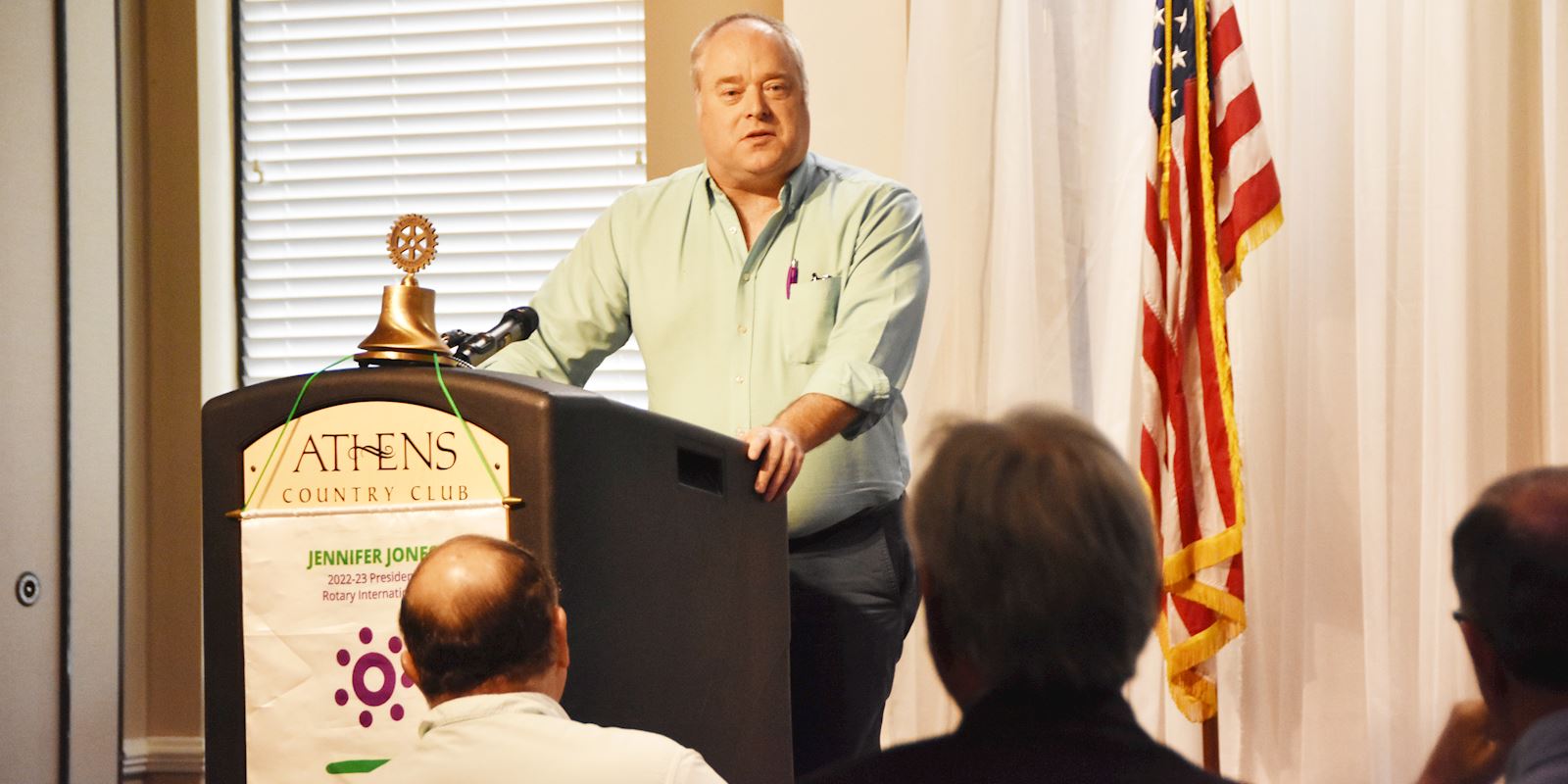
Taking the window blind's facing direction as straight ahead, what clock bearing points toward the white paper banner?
The white paper banner is roughly at 12 o'clock from the window blind.

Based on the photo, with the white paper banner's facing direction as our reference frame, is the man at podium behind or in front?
behind

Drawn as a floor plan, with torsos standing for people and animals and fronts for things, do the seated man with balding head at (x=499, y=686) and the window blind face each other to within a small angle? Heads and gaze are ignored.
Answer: yes

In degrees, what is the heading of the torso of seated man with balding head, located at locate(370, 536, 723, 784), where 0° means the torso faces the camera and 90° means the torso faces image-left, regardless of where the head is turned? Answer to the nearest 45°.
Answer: approximately 180°

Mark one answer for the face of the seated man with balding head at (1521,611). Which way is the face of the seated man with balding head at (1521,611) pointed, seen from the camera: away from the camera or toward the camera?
away from the camera
